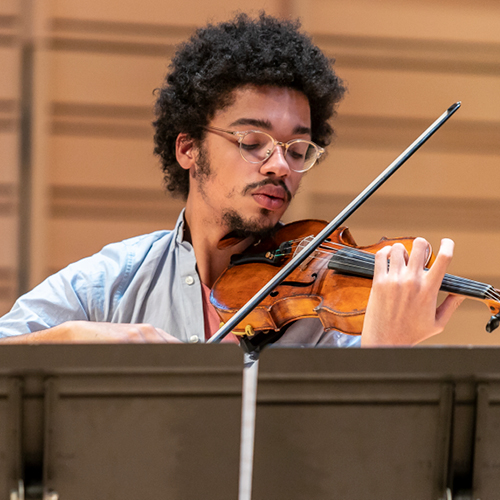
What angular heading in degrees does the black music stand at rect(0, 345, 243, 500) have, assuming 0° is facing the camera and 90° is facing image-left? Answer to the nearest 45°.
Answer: approximately 180°

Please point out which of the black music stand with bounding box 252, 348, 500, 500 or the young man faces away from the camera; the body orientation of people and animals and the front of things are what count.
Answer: the black music stand

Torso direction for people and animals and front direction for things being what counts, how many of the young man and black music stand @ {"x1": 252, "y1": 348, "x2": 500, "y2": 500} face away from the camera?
1

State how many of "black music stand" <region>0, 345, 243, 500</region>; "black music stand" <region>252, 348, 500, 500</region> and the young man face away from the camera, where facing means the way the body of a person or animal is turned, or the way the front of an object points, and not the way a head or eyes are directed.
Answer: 2

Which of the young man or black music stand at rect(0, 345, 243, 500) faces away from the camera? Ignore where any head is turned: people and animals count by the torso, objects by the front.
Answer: the black music stand

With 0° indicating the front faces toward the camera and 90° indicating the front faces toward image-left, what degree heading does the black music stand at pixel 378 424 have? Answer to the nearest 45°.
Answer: approximately 180°

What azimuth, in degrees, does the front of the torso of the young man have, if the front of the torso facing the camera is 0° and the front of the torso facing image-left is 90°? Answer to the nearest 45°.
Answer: approximately 315°
